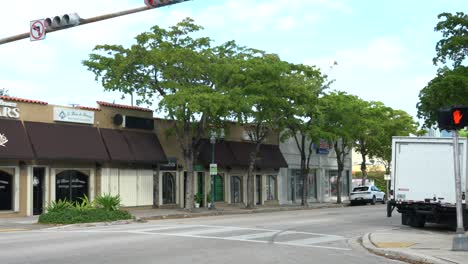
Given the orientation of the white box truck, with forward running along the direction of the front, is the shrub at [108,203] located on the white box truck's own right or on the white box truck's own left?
on the white box truck's own left

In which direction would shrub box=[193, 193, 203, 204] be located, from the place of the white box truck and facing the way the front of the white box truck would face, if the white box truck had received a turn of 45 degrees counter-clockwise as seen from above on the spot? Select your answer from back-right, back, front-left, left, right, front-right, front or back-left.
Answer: front

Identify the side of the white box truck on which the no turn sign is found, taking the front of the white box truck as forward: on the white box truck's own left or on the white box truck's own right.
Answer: on the white box truck's own left

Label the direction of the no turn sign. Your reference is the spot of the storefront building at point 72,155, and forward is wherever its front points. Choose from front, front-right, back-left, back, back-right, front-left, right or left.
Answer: front-right

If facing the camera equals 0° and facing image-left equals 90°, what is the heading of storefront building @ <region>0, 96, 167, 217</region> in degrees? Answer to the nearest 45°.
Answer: approximately 315°

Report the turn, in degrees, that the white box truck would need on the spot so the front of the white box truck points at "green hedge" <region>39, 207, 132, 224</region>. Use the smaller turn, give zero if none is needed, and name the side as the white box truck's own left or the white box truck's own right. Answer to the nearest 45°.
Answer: approximately 90° to the white box truck's own left

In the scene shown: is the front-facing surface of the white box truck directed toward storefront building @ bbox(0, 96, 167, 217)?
no

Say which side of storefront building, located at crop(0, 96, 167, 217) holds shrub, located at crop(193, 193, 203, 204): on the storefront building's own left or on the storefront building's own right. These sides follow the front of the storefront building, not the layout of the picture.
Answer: on the storefront building's own left

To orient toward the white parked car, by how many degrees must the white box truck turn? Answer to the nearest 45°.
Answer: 0° — it already faces it

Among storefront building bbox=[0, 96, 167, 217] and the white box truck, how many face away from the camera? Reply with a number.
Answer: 1

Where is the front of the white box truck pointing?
away from the camera

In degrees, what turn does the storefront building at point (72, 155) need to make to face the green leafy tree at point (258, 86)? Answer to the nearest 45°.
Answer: approximately 45° to its left

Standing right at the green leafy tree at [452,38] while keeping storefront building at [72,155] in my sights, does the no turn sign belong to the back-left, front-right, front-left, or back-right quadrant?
front-left
